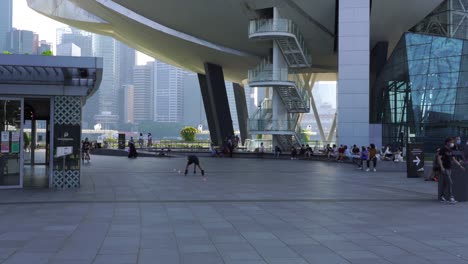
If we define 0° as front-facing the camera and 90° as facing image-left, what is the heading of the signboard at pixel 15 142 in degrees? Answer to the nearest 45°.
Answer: approximately 0°

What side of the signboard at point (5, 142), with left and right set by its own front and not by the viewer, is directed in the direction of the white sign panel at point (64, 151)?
left

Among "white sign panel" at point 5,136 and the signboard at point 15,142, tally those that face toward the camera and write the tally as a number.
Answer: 2

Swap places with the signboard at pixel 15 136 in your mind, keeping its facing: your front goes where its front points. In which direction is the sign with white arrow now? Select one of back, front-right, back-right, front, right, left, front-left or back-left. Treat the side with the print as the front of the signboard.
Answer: left

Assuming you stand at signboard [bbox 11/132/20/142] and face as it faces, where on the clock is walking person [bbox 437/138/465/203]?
The walking person is roughly at 10 o'clock from the signboard.

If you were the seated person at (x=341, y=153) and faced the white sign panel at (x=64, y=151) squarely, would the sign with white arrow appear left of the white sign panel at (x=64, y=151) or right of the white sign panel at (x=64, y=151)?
left

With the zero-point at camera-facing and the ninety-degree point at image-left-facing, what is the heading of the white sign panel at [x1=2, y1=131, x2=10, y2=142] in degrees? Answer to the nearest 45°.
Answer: approximately 0°

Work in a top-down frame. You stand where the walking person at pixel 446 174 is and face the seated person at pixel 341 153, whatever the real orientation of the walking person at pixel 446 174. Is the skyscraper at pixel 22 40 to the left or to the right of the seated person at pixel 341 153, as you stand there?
left
